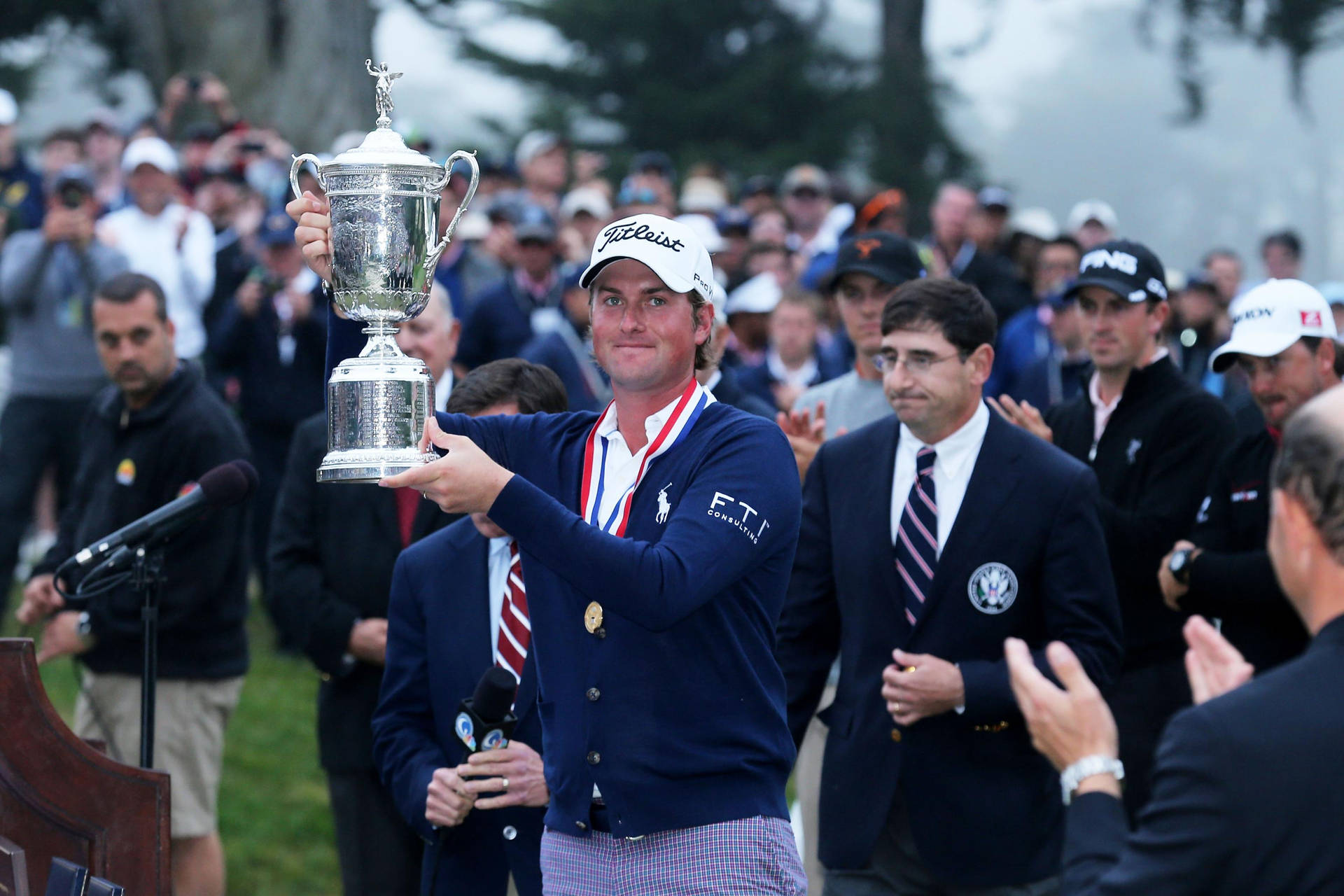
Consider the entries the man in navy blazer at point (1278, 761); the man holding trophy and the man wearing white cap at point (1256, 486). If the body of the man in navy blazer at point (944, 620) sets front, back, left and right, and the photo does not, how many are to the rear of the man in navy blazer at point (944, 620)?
1

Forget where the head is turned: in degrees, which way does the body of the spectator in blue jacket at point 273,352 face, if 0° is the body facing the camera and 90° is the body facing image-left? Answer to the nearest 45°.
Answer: approximately 0°

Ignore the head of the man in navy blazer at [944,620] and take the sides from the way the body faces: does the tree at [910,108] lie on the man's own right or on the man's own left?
on the man's own right

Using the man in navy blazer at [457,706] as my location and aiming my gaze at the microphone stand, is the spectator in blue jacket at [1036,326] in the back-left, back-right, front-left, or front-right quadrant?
back-right

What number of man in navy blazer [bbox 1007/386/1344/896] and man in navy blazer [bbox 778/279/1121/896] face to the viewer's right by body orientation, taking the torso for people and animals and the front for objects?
0

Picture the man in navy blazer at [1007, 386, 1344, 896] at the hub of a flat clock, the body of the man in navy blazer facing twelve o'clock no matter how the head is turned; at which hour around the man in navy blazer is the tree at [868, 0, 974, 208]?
The tree is roughly at 1 o'clock from the man in navy blazer.

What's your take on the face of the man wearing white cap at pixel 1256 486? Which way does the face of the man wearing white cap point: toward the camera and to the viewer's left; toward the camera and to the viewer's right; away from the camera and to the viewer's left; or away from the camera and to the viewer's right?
toward the camera and to the viewer's left

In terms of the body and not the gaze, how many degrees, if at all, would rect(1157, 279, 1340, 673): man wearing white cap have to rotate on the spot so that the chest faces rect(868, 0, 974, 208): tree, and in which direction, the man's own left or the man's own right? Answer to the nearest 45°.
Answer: approximately 135° to the man's own right

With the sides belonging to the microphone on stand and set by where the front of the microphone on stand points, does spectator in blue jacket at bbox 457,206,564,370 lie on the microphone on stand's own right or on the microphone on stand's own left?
on the microphone on stand's own left

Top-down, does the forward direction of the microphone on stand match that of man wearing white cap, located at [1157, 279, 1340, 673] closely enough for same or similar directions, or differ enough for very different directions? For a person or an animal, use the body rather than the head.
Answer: very different directions

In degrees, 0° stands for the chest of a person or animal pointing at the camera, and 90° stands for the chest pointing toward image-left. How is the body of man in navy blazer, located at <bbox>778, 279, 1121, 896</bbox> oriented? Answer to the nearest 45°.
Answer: approximately 45°

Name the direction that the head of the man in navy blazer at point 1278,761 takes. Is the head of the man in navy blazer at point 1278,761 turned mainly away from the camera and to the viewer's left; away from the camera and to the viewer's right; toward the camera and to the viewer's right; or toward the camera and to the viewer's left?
away from the camera and to the viewer's left

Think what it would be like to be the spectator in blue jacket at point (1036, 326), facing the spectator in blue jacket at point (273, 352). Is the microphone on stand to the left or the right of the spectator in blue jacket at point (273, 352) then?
left

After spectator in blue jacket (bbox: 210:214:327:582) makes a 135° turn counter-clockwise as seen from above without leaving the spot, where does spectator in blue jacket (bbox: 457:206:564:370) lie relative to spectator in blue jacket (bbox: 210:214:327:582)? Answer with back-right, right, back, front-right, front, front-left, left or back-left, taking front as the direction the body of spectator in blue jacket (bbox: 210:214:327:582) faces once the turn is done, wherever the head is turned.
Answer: right
